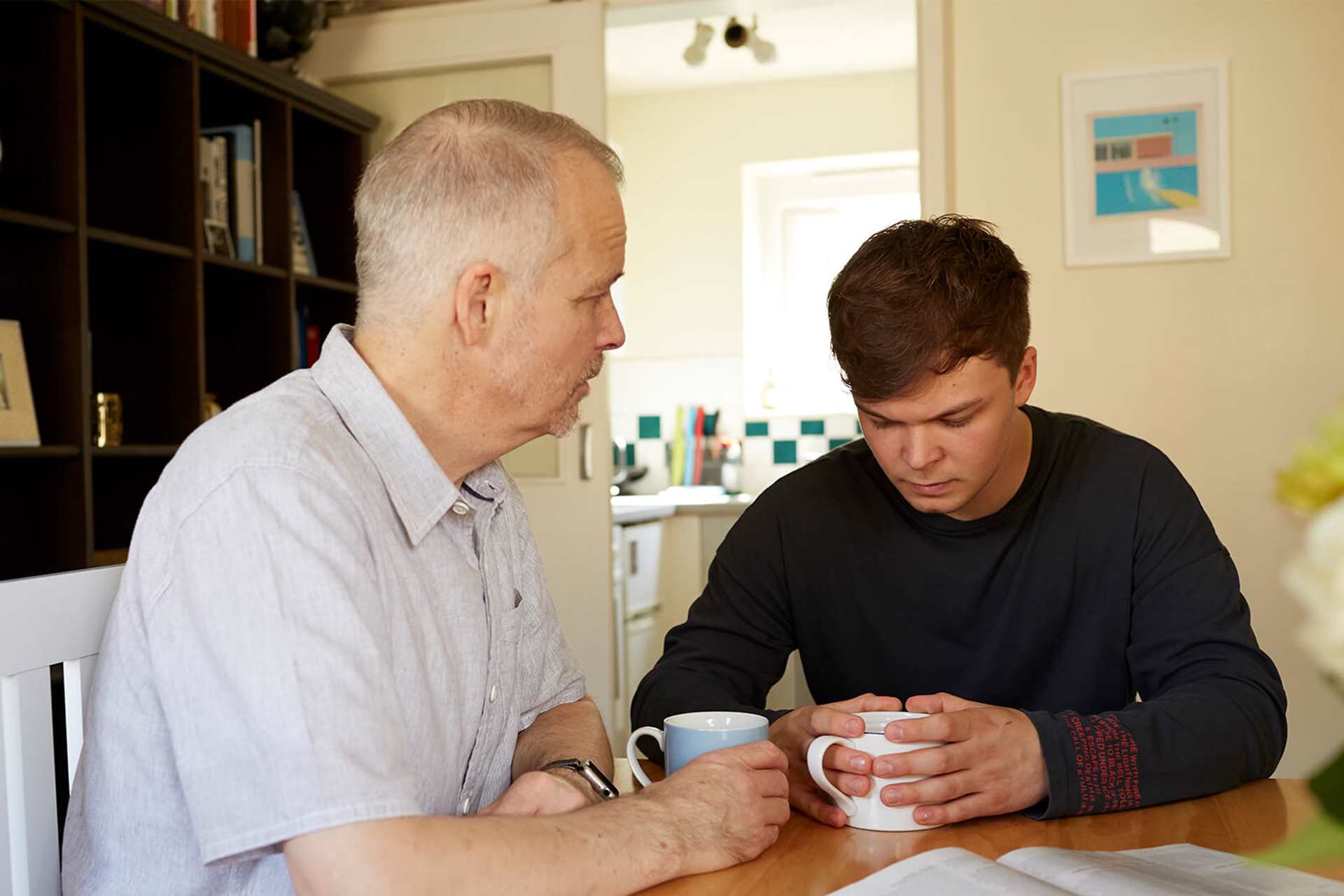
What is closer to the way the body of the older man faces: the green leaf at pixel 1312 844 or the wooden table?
the wooden table

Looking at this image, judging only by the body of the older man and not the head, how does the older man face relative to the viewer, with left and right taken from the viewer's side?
facing to the right of the viewer

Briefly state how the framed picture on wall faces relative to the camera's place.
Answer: facing the viewer

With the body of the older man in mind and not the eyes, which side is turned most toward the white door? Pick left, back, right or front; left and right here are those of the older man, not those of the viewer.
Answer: left

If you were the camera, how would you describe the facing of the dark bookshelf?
facing the viewer and to the right of the viewer

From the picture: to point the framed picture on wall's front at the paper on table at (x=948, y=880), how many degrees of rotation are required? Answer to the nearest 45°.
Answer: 0° — it already faces it

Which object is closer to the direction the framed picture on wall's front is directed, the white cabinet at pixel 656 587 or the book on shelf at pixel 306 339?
the book on shelf

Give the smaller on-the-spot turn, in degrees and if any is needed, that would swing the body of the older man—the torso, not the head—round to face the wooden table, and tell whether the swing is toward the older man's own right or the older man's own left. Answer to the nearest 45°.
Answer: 0° — they already face it

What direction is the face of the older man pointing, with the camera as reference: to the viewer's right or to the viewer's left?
to the viewer's right

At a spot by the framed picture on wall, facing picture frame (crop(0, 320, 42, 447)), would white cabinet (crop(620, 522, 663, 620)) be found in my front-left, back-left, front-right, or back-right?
front-right

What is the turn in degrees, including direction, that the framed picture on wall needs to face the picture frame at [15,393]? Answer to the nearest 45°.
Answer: approximately 45° to its right

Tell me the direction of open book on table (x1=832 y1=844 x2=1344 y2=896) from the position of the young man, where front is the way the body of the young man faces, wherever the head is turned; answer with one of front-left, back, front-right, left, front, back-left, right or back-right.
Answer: front

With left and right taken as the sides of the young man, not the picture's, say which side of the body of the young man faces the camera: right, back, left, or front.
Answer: front

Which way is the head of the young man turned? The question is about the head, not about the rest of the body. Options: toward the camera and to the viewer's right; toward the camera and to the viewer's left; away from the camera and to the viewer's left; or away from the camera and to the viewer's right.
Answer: toward the camera and to the viewer's left
